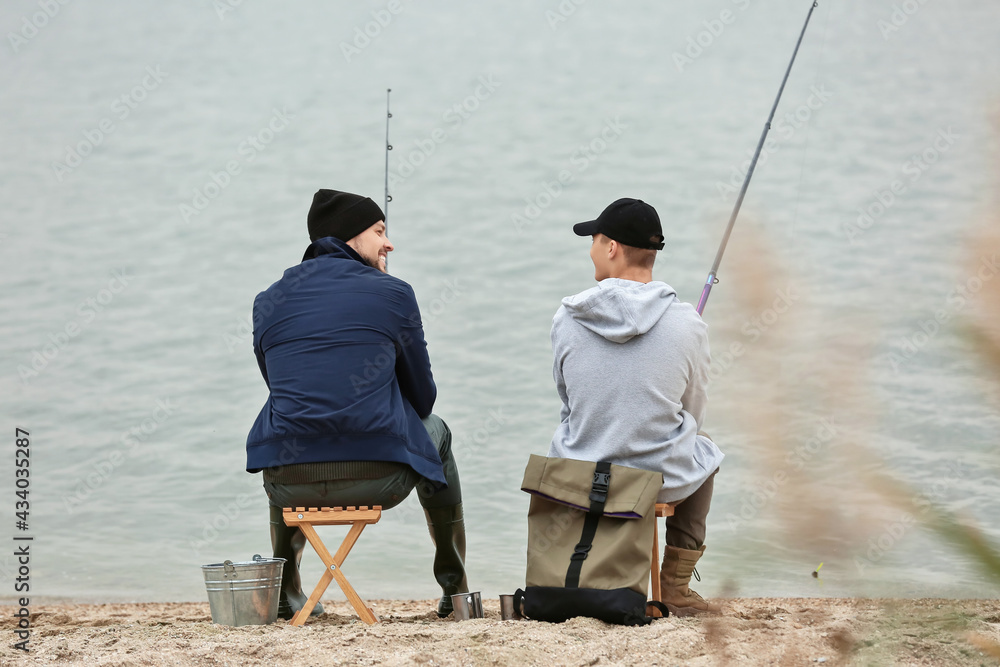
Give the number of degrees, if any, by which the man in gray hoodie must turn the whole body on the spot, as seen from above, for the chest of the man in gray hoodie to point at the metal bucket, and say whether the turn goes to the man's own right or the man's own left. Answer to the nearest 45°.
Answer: approximately 90° to the man's own left

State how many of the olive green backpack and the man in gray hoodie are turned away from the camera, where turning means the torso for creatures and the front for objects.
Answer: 1

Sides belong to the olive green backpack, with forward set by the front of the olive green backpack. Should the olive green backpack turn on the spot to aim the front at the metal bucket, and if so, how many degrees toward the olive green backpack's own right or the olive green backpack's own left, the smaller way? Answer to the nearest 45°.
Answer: approximately 90° to the olive green backpack's own right

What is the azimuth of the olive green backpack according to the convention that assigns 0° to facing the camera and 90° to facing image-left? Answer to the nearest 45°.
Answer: approximately 0°

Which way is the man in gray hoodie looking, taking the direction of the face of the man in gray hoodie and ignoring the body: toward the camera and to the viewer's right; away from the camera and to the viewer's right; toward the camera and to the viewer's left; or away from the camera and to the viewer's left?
away from the camera and to the viewer's left

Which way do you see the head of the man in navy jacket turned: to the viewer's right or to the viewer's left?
to the viewer's right

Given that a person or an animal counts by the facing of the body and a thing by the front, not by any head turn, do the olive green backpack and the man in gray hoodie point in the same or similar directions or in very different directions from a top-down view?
very different directions

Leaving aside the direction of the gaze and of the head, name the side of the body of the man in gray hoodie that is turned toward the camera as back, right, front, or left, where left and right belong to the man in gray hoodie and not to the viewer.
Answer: back
